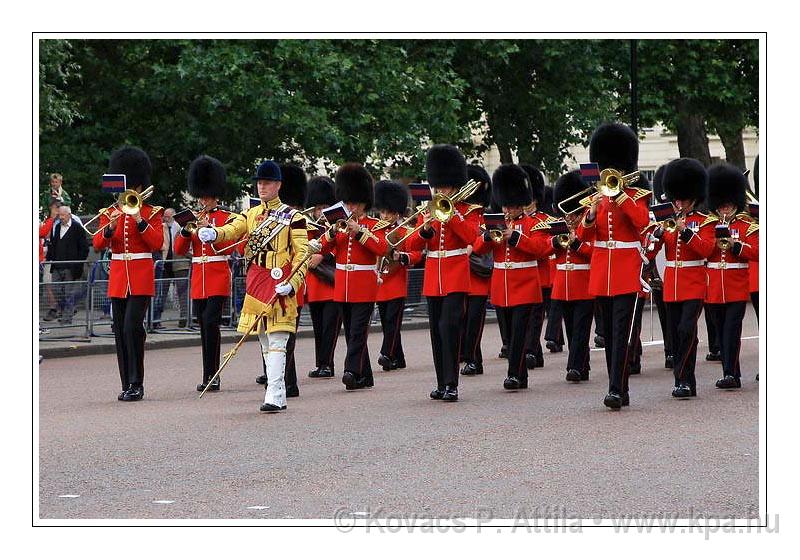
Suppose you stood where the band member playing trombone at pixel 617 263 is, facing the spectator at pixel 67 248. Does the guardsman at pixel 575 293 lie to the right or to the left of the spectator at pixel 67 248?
right

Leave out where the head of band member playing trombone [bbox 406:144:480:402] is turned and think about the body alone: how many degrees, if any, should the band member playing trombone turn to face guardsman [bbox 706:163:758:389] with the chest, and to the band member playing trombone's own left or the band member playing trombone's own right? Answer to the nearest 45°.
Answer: approximately 90° to the band member playing trombone's own left

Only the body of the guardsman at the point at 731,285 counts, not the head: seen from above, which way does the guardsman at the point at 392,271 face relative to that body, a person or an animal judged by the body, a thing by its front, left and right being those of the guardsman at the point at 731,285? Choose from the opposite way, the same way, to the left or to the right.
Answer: the same way

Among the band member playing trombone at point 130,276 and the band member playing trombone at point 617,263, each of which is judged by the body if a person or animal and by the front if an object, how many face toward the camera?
2

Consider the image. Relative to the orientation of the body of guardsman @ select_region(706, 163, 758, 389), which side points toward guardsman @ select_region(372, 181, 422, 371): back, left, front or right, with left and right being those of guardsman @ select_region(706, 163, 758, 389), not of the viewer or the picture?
right

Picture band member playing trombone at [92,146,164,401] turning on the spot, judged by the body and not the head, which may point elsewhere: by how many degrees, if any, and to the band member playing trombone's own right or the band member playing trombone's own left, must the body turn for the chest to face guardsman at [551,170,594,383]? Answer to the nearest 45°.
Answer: approximately 90° to the band member playing trombone's own left

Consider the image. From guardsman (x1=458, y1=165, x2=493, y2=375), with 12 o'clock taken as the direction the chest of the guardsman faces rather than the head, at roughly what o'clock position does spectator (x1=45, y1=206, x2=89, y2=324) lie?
The spectator is roughly at 3 o'clock from the guardsman.

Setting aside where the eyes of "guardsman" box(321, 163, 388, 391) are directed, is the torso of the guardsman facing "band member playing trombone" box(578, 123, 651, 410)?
no

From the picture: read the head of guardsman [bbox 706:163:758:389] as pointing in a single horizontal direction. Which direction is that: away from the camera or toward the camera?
toward the camera

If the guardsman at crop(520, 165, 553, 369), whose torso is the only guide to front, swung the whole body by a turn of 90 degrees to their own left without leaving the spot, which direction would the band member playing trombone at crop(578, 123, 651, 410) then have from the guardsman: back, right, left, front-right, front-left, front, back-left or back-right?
front-right

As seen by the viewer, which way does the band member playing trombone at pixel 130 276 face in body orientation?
toward the camera

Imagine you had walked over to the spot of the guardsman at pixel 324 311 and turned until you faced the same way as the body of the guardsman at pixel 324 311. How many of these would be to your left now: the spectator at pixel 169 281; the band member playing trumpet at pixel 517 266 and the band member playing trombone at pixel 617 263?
2

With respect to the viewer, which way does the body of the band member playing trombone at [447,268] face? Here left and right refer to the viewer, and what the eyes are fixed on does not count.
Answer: facing the viewer

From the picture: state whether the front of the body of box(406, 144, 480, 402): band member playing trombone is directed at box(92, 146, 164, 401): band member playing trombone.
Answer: no

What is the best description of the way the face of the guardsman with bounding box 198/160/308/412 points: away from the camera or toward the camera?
toward the camera

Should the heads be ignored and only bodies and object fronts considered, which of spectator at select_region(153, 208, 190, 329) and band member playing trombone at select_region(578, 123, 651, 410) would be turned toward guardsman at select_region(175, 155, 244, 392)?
the spectator

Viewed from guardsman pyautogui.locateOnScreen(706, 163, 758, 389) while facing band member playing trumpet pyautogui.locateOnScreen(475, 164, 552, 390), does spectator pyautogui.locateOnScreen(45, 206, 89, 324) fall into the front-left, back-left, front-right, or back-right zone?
front-right
